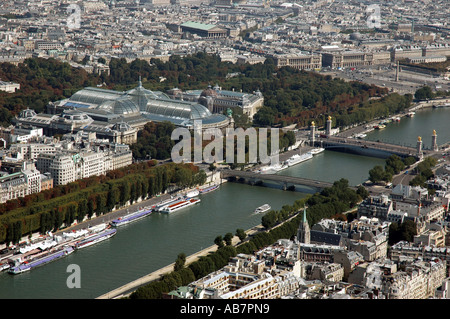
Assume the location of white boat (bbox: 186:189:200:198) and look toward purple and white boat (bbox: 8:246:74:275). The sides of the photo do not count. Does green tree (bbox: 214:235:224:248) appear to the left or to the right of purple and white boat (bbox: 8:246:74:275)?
left

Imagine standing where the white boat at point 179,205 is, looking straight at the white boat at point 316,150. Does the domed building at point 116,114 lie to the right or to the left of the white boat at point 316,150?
left

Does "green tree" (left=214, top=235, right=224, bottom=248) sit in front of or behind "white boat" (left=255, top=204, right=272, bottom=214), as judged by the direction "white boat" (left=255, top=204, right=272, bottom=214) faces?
behind
